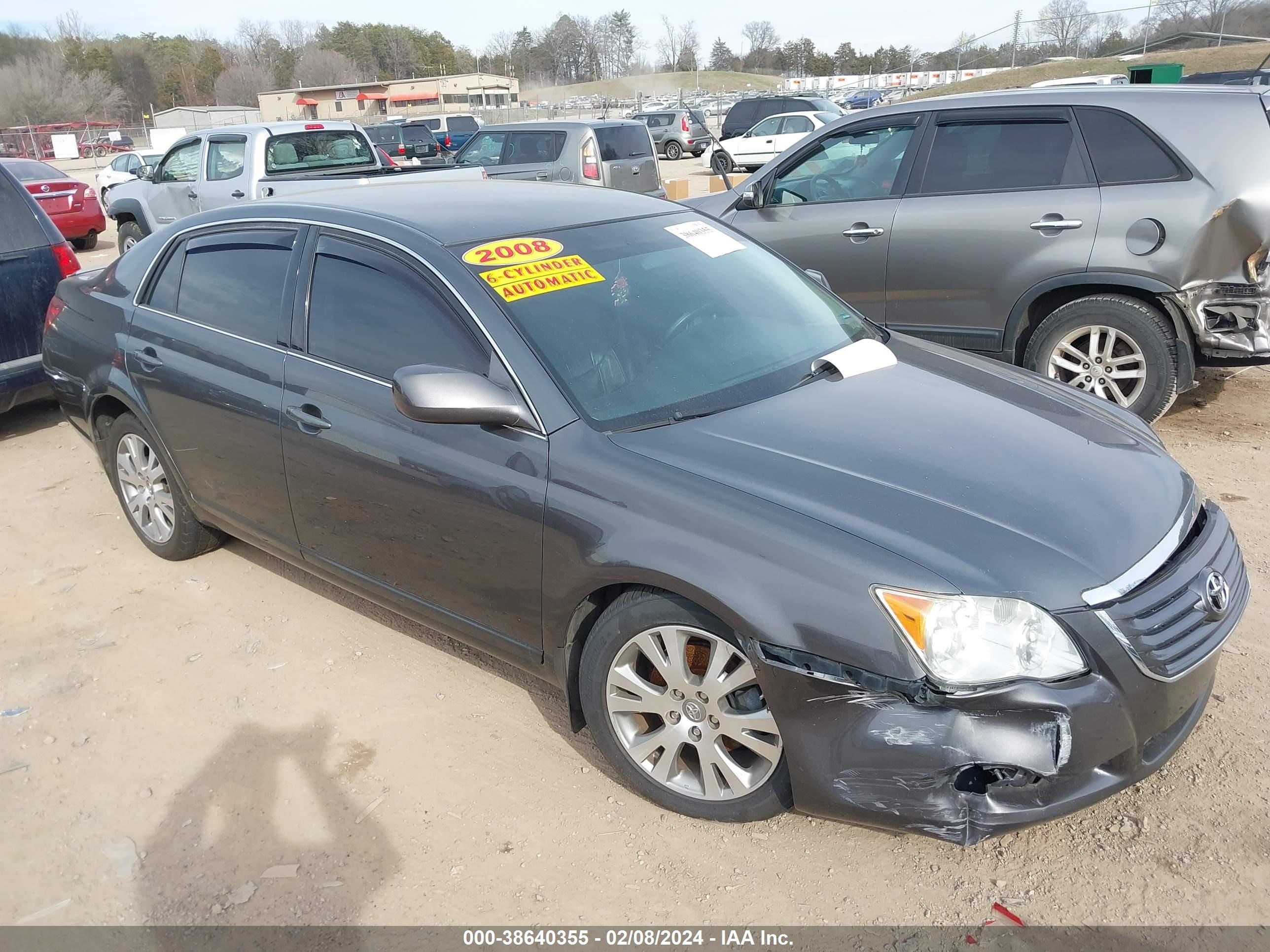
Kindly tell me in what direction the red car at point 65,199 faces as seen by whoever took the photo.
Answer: facing away from the viewer and to the left of the viewer

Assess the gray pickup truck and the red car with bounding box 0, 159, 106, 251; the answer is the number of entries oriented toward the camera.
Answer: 0

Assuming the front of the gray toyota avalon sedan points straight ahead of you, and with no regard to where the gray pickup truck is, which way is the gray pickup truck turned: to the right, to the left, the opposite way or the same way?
the opposite way

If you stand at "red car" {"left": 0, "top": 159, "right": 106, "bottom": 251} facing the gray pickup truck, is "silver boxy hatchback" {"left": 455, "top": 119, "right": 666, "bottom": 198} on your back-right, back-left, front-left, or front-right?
front-left

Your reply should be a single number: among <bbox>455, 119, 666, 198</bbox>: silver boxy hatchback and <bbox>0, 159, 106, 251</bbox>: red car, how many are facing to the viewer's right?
0

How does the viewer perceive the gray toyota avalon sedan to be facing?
facing the viewer and to the right of the viewer

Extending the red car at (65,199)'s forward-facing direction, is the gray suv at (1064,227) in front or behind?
behind

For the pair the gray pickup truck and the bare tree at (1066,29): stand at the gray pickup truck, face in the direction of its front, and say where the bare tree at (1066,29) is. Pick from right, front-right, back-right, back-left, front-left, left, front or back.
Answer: right

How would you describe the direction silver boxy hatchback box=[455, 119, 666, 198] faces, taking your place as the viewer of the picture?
facing away from the viewer and to the left of the viewer

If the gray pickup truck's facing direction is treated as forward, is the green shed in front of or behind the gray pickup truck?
behind

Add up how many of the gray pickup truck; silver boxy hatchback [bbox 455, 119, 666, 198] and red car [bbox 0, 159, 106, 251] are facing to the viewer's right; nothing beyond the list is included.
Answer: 0

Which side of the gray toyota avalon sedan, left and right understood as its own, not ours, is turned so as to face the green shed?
left

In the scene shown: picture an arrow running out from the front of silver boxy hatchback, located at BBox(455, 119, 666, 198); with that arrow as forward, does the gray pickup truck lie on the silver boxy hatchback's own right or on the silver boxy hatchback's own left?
on the silver boxy hatchback's own left

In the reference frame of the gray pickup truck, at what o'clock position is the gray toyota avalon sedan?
The gray toyota avalon sedan is roughly at 7 o'clock from the gray pickup truck.

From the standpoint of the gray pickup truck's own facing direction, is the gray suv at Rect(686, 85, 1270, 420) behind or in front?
behind

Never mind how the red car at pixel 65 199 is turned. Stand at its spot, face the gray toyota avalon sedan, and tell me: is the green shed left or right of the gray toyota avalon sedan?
left
